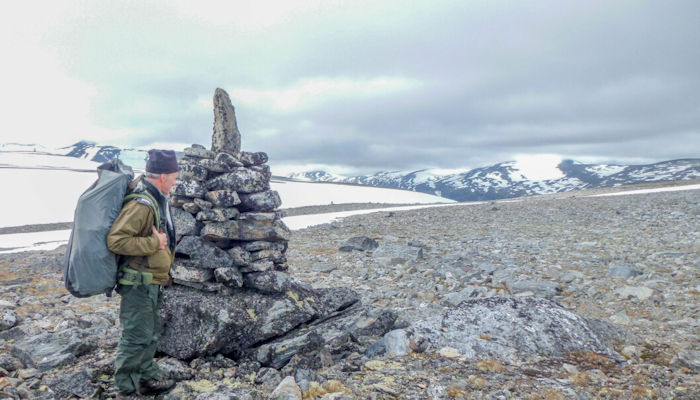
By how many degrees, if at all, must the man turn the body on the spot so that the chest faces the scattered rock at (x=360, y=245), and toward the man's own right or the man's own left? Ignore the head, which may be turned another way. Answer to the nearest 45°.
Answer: approximately 45° to the man's own left

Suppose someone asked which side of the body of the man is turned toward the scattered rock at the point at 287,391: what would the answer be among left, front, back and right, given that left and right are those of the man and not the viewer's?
front

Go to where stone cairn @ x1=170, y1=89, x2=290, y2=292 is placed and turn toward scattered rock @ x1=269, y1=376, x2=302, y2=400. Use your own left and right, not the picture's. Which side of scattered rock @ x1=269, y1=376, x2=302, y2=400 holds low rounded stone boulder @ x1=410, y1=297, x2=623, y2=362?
left

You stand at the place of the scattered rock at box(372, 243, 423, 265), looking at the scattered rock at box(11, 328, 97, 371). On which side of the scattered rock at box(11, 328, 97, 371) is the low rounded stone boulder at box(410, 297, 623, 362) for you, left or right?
left

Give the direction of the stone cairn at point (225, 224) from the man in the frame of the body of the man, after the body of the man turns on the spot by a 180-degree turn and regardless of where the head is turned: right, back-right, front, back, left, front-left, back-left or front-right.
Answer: back-right

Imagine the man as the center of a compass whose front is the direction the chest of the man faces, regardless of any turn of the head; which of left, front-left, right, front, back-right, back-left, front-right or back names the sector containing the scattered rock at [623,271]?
front

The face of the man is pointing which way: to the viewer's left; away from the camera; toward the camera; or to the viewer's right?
to the viewer's right

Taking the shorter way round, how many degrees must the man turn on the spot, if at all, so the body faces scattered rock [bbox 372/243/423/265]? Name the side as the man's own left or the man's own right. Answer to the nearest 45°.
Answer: approximately 45° to the man's own left

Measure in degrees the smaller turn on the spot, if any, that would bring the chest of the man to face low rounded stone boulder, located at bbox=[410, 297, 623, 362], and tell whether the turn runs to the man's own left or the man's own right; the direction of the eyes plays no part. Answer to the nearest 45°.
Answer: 0° — they already face it

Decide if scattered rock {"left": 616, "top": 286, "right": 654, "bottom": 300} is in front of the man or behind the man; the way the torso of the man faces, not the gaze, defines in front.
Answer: in front

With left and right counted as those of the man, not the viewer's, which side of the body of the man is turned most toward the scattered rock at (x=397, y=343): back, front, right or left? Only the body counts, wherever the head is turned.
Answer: front

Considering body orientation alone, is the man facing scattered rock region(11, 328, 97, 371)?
no

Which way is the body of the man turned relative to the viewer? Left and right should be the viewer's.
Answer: facing to the right of the viewer

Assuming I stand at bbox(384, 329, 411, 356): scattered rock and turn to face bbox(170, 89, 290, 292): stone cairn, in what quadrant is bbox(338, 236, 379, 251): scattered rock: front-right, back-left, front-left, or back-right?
front-right
